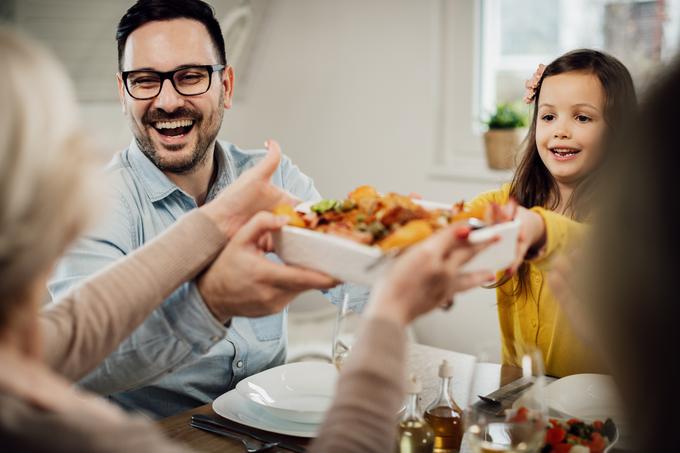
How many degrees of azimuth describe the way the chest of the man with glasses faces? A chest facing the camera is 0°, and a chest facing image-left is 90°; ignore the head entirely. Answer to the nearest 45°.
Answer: approximately 0°

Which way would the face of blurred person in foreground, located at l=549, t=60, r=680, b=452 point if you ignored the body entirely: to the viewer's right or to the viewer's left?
to the viewer's left

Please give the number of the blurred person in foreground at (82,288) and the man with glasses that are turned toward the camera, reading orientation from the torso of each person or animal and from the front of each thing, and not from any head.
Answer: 1

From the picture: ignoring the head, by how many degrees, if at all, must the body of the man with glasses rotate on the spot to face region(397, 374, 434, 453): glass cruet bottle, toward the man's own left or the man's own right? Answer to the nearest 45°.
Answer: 0° — they already face it

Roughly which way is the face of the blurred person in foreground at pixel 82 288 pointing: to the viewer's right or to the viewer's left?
to the viewer's right

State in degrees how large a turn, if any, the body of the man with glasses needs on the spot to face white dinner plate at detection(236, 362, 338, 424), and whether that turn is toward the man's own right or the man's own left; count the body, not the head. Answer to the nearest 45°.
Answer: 0° — they already face it

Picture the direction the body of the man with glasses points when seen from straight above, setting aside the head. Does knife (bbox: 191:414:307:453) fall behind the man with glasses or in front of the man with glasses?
in front

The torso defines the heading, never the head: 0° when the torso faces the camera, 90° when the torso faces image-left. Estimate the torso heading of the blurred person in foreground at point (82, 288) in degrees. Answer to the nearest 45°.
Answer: approximately 225°

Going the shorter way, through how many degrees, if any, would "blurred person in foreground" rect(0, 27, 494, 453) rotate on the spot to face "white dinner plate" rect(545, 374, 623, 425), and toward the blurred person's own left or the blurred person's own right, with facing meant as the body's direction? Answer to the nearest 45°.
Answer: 0° — they already face it

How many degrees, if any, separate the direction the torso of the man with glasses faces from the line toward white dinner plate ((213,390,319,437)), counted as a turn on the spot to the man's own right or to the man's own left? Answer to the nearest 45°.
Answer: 0° — they already face it

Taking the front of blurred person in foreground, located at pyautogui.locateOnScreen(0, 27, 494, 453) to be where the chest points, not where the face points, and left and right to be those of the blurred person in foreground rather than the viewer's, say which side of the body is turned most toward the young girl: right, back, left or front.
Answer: front

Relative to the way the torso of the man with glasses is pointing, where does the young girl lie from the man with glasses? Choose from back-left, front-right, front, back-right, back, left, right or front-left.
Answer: left
